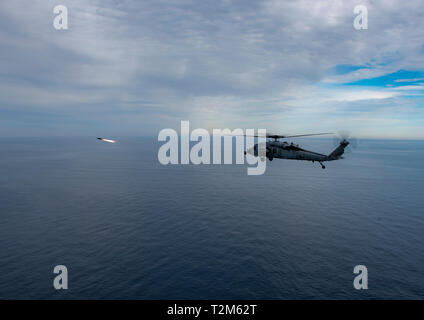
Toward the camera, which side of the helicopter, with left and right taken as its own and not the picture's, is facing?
left
